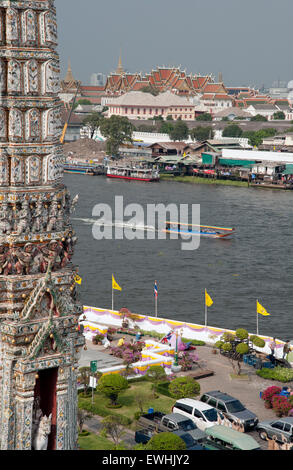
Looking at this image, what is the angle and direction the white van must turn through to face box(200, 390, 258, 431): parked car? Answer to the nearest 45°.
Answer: approximately 90° to its left

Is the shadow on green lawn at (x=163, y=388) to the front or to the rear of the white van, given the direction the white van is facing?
to the rear

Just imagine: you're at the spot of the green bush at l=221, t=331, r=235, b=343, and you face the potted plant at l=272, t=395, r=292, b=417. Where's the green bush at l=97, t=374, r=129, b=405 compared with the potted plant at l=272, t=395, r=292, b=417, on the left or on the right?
right

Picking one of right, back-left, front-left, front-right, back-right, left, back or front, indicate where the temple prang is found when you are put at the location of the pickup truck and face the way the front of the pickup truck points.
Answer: front-right

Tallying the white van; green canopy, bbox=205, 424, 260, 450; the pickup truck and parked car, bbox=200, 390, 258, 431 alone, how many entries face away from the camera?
0

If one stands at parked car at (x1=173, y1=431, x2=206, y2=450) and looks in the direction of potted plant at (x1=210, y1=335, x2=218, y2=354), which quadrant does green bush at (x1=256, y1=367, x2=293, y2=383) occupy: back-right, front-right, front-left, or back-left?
front-right
